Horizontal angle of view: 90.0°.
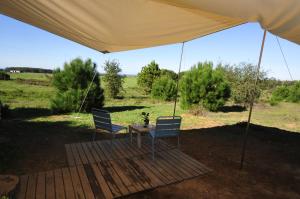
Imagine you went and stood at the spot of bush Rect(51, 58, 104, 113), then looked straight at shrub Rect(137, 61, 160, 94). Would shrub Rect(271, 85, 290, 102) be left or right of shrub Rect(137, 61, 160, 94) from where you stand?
right

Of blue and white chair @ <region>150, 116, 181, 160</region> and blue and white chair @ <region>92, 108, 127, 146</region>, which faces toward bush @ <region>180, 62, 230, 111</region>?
blue and white chair @ <region>92, 108, 127, 146</region>

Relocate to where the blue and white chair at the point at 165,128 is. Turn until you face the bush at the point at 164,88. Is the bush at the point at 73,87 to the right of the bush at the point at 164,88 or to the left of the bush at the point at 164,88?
left

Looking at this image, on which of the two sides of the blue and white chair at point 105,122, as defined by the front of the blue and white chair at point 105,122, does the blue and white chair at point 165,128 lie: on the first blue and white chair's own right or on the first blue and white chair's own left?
on the first blue and white chair's own right

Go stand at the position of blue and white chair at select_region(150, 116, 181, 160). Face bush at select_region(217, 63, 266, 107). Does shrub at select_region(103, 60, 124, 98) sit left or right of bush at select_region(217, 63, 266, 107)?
left

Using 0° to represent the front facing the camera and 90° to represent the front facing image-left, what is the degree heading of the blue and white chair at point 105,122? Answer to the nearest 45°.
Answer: approximately 225°
